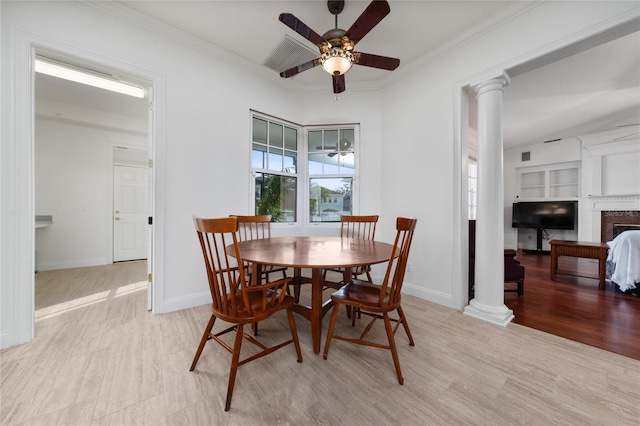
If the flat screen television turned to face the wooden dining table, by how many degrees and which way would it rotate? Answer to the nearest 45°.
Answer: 0° — it already faces it

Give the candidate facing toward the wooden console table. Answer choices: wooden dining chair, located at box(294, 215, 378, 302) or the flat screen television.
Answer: the flat screen television

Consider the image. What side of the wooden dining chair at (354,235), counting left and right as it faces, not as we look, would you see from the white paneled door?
right

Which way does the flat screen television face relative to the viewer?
toward the camera

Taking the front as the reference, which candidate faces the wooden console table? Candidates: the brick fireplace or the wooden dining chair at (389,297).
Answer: the brick fireplace

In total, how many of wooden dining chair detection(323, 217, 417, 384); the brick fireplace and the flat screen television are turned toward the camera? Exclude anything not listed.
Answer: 2

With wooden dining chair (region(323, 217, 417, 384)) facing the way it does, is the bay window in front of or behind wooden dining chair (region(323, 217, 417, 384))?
in front

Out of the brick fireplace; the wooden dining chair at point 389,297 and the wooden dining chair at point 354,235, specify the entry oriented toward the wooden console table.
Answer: the brick fireplace

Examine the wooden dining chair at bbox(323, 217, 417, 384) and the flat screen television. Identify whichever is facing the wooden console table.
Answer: the flat screen television

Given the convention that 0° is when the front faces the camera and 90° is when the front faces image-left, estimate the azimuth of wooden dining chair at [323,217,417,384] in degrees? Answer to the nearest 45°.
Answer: approximately 135°

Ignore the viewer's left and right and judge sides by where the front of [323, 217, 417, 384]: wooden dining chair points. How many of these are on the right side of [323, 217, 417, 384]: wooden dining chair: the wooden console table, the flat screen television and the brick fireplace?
3

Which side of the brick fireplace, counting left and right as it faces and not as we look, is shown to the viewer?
front

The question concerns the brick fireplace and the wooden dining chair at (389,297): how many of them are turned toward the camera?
1

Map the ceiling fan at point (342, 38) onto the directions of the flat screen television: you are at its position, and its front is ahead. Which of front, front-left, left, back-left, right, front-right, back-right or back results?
front

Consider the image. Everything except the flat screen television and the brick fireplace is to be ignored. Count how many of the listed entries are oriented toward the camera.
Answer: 2

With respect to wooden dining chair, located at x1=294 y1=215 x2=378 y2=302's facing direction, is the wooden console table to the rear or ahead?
to the rear
